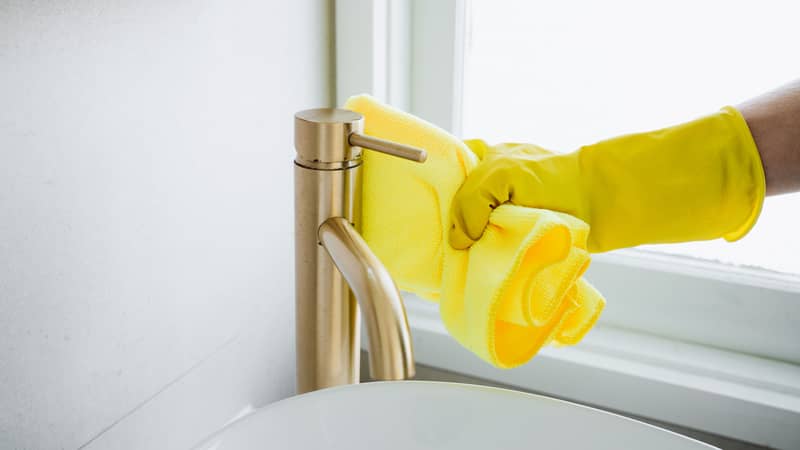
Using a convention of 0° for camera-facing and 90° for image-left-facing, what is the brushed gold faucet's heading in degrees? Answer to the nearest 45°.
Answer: approximately 315°
